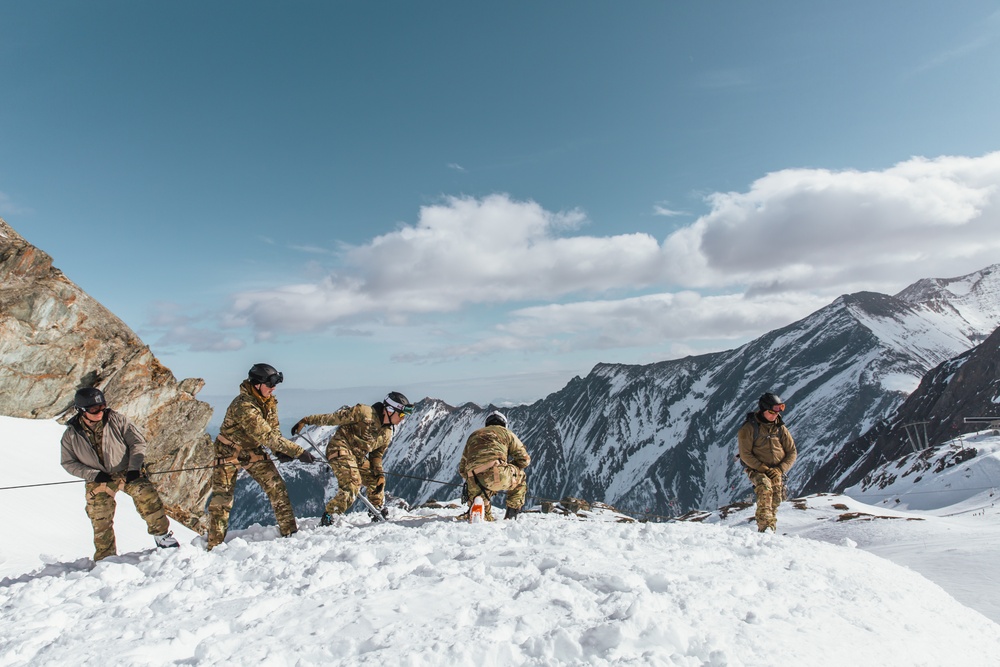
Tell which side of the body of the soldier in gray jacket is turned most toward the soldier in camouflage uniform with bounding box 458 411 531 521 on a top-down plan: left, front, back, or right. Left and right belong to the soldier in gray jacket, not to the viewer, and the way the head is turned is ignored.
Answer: left

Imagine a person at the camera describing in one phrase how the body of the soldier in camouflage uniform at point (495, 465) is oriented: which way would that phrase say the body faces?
away from the camera

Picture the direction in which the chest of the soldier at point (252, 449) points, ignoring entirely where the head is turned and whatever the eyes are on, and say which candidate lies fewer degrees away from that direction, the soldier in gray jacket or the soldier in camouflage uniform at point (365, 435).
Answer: the soldier in camouflage uniform

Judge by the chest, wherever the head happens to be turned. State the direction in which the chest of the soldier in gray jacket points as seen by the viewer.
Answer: toward the camera

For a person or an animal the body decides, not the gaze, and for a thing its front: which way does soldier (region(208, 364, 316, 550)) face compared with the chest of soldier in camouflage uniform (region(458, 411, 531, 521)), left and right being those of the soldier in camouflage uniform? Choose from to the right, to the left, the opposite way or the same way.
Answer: to the right

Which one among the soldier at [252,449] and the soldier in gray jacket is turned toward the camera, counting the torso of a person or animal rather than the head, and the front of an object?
the soldier in gray jacket

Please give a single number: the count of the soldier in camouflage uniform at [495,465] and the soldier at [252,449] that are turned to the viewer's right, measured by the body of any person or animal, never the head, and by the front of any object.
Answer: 1

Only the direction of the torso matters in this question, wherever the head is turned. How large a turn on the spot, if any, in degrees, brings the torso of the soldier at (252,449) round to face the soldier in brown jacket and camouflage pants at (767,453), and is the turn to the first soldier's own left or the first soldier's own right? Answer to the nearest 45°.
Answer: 0° — they already face them

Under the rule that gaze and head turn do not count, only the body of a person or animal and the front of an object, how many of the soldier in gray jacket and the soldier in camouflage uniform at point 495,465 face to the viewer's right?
0

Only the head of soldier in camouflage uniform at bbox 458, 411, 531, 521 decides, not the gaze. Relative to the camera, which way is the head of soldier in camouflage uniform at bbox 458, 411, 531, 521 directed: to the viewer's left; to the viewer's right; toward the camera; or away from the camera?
away from the camera

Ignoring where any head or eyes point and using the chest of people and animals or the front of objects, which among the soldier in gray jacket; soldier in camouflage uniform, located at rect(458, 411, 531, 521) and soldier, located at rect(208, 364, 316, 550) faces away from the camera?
the soldier in camouflage uniform

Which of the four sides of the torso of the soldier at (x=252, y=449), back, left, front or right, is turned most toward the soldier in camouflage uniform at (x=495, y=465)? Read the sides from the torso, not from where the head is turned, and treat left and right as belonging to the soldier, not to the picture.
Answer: front

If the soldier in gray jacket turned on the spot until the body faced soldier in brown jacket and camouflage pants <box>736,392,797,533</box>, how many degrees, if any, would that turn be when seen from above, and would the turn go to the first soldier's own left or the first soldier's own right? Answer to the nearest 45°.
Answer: approximately 90° to the first soldier's own left

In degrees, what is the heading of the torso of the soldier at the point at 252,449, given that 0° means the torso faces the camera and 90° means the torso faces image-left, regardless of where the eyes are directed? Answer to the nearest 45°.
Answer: approximately 270°

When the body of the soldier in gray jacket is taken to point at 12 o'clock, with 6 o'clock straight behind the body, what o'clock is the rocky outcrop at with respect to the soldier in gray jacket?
The rocky outcrop is roughly at 6 o'clock from the soldier in gray jacket.

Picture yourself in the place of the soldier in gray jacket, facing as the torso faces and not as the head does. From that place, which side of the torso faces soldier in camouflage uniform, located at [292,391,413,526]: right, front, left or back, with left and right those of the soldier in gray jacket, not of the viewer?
left
